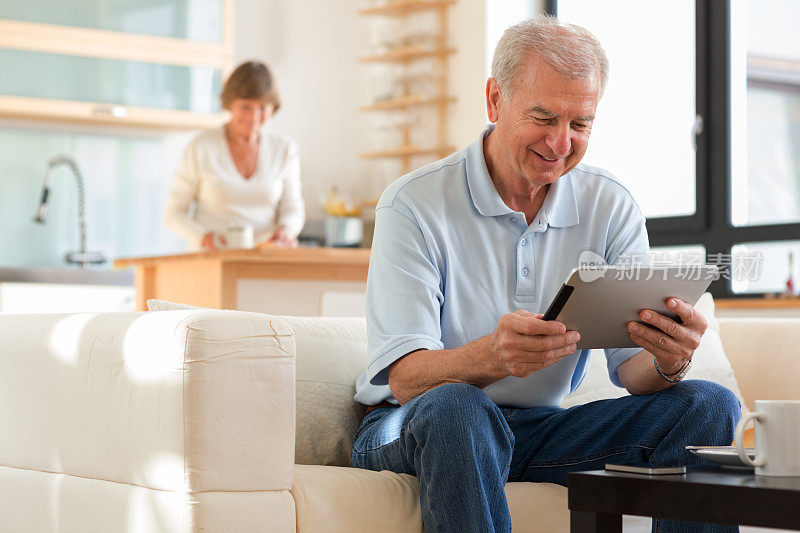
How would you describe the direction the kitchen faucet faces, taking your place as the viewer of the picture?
facing to the left of the viewer

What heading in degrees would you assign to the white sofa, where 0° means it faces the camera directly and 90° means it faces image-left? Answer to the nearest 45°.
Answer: approximately 315°

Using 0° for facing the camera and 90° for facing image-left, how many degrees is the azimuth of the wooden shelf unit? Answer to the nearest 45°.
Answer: approximately 45°

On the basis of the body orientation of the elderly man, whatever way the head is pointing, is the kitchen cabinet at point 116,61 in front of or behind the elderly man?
behind

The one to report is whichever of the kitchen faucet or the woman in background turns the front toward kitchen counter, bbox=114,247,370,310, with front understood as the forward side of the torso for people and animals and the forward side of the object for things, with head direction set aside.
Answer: the woman in background

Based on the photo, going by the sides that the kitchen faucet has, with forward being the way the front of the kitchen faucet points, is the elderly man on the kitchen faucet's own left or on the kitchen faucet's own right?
on the kitchen faucet's own left

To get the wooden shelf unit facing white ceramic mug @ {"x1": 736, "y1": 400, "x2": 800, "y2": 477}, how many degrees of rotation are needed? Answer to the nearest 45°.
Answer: approximately 45° to its left

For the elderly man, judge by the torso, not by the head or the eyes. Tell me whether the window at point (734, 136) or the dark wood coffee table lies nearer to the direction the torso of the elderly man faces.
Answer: the dark wood coffee table

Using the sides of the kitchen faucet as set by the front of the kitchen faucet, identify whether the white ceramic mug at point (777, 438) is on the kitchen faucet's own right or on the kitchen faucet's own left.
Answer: on the kitchen faucet's own left
